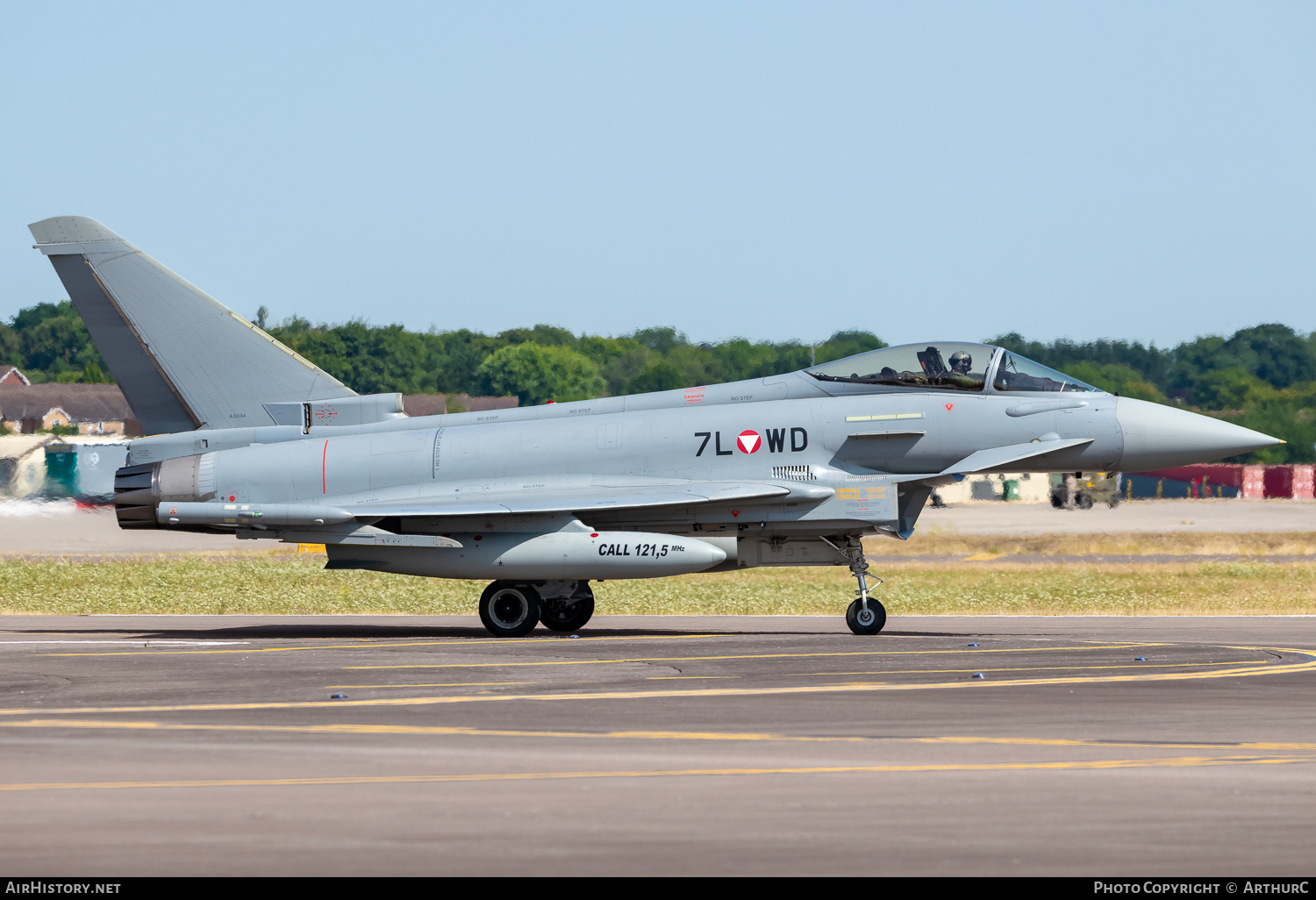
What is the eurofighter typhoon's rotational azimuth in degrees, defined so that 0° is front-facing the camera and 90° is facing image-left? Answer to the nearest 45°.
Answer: approximately 270°
